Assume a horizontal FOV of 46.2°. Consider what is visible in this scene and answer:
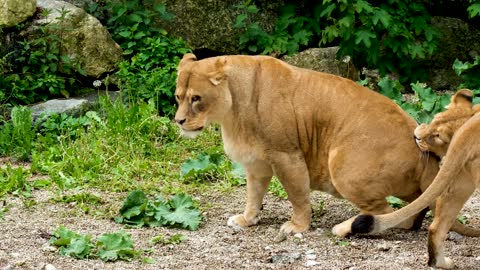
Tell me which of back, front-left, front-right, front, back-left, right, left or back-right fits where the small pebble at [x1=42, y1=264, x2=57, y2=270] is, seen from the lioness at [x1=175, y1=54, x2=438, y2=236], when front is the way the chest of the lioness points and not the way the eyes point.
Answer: front-left

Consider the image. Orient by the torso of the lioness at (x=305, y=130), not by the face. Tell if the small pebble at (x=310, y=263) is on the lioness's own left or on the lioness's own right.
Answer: on the lioness's own left

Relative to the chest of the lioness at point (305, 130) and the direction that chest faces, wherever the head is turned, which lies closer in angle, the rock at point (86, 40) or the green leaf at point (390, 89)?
the rock

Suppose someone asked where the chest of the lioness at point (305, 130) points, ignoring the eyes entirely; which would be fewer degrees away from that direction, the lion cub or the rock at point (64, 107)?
the rock

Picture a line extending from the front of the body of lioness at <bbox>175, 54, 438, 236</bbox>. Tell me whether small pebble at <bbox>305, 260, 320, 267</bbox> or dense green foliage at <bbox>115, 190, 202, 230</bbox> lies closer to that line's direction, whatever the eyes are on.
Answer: the dense green foliage

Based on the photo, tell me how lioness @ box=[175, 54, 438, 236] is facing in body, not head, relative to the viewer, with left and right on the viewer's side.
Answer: facing to the left of the viewer

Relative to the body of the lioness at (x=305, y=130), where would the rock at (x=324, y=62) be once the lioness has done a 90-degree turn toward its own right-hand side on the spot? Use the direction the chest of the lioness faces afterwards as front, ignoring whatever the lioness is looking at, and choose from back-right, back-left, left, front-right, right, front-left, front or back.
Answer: front

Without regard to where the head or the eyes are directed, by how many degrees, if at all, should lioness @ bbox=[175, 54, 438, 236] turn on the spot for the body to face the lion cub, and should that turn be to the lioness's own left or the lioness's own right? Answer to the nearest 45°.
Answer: approximately 135° to the lioness's own left
